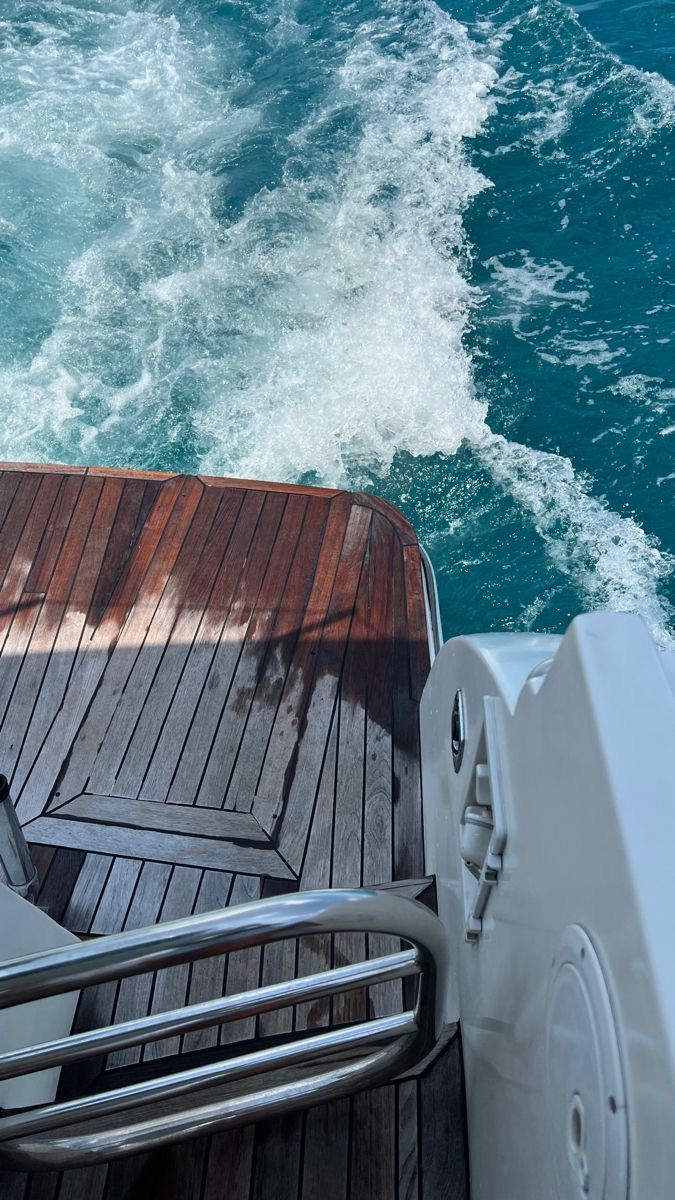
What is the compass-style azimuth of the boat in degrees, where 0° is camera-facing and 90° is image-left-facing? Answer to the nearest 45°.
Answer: approximately 0°
